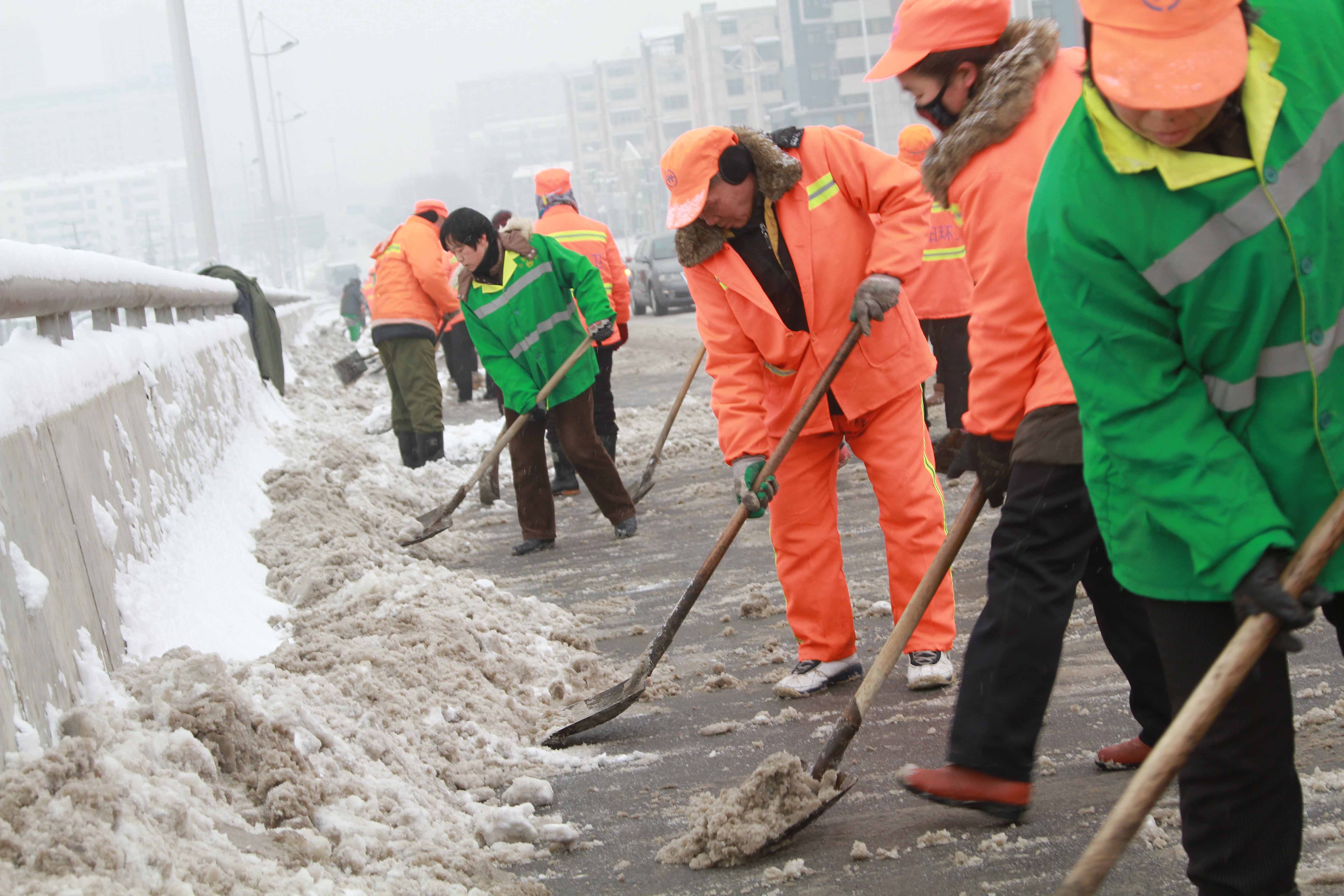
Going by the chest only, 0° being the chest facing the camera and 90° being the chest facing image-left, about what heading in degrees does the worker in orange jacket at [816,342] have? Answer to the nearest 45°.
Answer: approximately 45°

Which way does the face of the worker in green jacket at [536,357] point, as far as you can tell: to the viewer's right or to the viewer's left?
to the viewer's left

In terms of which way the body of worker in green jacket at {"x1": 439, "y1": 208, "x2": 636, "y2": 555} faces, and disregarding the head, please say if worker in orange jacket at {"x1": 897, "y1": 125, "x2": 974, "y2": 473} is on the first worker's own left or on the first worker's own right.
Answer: on the first worker's own left

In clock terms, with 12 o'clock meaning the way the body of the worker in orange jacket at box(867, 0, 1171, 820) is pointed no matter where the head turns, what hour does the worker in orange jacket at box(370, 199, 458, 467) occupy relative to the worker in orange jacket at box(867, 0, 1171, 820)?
the worker in orange jacket at box(370, 199, 458, 467) is roughly at 2 o'clock from the worker in orange jacket at box(867, 0, 1171, 820).

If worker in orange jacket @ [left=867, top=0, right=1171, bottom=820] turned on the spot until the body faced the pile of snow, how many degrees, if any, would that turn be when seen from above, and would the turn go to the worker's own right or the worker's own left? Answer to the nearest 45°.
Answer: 0° — they already face it

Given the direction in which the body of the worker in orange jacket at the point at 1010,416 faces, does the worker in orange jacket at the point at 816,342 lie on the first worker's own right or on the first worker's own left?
on the first worker's own right

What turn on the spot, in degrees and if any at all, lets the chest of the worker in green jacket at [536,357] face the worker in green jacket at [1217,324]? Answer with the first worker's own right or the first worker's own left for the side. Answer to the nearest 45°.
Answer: approximately 45° to the first worker's own left

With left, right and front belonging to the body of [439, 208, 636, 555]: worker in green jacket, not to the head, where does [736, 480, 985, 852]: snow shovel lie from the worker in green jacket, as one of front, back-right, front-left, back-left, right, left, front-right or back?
front-left

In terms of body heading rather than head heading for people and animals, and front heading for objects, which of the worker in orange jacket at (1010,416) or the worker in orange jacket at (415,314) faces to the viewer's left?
the worker in orange jacket at (1010,416)

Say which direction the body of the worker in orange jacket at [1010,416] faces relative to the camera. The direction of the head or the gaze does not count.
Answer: to the viewer's left

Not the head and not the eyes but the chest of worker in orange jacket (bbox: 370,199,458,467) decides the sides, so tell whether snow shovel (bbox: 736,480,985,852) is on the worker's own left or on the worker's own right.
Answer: on the worker's own right

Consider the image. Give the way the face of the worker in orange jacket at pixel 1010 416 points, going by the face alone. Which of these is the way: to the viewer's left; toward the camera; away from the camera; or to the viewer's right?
to the viewer's left
